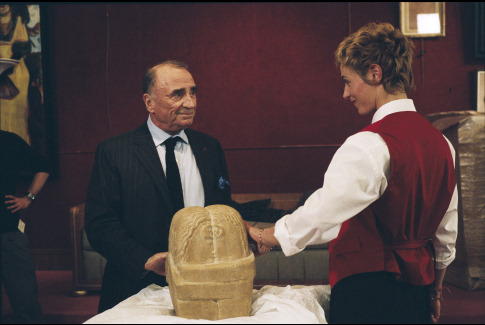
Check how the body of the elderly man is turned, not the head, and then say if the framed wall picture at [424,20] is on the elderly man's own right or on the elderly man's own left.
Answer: on the elderly man's own left

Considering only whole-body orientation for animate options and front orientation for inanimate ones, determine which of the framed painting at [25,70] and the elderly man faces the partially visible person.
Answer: the framed painting

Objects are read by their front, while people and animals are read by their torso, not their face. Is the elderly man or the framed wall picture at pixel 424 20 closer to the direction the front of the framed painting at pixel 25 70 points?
the elderly man

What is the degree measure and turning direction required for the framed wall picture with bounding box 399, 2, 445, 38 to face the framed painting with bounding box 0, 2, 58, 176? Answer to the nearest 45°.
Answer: approximately 90° to its right

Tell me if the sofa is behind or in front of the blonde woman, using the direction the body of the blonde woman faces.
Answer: in front

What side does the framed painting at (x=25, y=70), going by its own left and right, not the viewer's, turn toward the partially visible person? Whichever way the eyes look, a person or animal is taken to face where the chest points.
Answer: front

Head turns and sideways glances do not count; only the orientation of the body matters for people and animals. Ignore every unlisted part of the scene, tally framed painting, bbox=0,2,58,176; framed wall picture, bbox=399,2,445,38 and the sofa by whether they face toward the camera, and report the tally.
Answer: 3

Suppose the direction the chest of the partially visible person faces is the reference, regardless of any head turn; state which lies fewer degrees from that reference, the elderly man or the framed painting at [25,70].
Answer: the elderly man

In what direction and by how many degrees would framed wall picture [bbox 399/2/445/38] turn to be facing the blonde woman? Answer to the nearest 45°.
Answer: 0° — it already faces them
